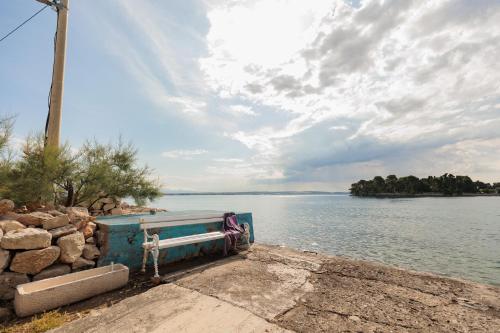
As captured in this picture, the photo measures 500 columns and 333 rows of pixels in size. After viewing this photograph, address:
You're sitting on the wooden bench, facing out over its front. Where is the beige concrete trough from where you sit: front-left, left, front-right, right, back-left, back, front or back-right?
right

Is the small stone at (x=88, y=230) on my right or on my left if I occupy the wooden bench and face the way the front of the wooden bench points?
on my right

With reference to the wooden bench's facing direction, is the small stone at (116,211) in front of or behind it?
behind

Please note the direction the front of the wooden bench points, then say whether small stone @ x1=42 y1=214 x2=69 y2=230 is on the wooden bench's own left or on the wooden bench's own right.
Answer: on the wooden bench's own right

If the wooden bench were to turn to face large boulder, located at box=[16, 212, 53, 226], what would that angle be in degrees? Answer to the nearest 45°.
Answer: approximately 135° to its right

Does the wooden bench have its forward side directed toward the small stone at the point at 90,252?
no

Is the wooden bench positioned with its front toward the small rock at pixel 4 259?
no

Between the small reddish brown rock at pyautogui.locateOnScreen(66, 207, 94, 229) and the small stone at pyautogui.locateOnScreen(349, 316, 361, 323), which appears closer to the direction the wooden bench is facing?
the small stone

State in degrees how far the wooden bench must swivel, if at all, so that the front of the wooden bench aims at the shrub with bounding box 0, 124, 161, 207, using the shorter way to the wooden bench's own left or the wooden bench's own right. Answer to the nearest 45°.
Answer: approximately 180°

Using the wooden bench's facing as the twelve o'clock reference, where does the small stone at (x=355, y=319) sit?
The small stone is roughly at 12 o'clock from the wooden bench.

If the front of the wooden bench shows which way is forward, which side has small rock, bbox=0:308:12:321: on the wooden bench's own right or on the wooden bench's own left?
on the wooden bench's own right

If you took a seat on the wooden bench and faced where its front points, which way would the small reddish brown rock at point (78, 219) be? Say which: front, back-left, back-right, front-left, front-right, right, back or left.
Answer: back-right

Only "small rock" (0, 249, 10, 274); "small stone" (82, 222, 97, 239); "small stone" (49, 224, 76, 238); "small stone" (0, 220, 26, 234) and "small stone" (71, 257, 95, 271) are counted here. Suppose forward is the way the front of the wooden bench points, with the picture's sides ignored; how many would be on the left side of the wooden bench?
0

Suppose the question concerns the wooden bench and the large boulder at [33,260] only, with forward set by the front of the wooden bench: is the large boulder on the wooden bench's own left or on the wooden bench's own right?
on the wooden bench's own right

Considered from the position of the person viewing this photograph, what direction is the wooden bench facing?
facing the viewer and to the right of the viewer

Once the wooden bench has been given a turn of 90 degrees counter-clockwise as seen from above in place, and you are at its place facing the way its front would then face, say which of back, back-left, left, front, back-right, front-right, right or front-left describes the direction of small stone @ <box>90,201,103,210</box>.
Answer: left
